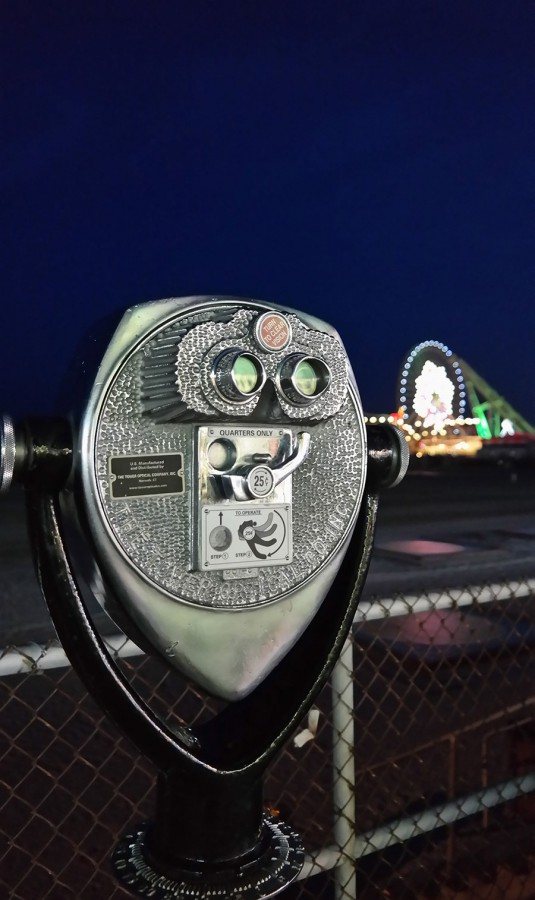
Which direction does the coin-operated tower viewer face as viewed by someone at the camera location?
facing the viewer and to the right of the viewer
